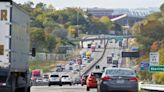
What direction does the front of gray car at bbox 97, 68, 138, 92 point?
away from the camera

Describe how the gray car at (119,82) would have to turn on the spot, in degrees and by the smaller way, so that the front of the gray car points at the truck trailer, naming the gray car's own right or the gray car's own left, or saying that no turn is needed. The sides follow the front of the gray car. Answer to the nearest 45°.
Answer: approximately 135° to the gray car's own left
